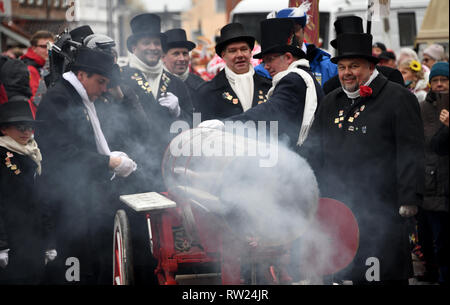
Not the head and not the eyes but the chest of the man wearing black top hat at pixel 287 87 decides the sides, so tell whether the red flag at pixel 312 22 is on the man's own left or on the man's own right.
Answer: on the man's own right

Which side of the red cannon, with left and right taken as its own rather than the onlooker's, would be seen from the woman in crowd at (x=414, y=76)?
left

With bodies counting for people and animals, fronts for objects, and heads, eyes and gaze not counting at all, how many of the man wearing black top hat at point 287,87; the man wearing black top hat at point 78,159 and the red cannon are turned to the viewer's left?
1

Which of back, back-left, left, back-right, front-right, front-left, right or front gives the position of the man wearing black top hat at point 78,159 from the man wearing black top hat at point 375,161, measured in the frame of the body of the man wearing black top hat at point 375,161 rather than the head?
front-right

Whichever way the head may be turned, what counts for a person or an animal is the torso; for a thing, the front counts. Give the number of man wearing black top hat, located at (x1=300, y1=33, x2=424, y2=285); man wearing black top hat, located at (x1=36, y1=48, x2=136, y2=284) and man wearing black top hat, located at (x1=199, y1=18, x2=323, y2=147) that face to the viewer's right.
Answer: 1

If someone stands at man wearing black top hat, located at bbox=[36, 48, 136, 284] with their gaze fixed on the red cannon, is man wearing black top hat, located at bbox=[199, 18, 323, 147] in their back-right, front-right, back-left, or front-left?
front-left

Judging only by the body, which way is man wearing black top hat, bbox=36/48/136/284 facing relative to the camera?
to the viewer's right

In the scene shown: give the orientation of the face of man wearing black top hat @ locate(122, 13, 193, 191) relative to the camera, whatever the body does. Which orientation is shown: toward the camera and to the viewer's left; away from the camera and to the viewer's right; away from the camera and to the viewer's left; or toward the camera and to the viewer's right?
toward the camera and to the viewer's right

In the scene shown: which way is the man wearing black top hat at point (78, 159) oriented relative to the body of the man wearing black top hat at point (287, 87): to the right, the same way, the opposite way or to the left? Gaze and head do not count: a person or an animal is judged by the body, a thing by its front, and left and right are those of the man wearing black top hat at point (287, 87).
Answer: the opposite way

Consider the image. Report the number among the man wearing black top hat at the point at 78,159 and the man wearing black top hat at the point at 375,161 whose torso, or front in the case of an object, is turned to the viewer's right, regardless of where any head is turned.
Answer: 1

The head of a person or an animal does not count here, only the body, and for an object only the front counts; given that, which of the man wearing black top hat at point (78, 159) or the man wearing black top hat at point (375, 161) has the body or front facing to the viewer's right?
the man wearing black top hat at point (78, 159)

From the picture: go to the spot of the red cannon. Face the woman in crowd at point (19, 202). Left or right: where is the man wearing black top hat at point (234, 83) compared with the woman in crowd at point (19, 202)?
right

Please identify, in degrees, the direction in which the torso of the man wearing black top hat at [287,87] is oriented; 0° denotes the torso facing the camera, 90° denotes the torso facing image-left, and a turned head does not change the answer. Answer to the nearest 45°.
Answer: approximately 90°
